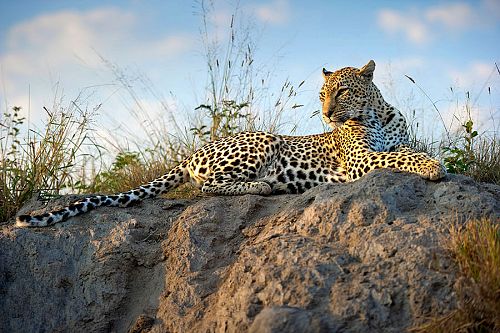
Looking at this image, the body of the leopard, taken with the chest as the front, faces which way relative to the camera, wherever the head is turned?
to the viewer's right

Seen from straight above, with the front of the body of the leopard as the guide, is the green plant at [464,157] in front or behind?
in front
